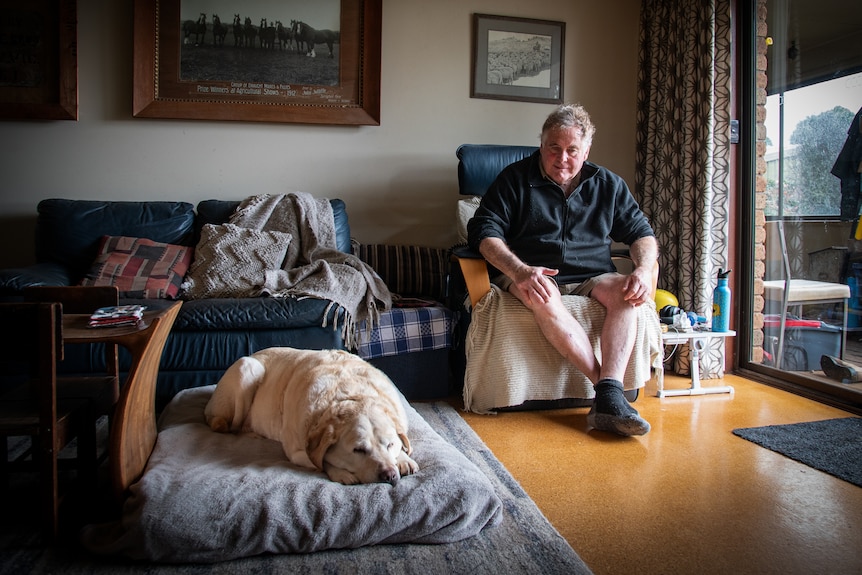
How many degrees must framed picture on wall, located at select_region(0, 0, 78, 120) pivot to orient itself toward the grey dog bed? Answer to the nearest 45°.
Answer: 0° — it already faces it

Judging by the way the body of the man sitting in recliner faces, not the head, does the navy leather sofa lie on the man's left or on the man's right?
on the man's right

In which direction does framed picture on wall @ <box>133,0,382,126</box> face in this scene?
toward the camera

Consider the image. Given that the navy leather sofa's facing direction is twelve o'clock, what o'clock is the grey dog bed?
The grey dog bed is roughly at 12 o'clock from the navy leather sofa.

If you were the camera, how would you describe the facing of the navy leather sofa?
facing the viewer

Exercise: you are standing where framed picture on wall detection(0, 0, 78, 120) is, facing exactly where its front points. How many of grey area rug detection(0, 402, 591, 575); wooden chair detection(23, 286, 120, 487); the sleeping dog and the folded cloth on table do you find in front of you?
4

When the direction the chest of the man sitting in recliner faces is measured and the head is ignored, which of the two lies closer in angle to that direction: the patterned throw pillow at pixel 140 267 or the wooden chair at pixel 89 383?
the wooden chair

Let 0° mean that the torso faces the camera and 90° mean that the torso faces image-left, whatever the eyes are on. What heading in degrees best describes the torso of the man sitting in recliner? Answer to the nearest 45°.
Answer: approximately 0°

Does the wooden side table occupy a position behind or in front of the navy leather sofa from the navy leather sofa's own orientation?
in front

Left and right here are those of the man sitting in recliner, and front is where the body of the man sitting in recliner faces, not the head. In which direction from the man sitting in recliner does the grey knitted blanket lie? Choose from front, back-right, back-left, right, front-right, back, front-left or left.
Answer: right
